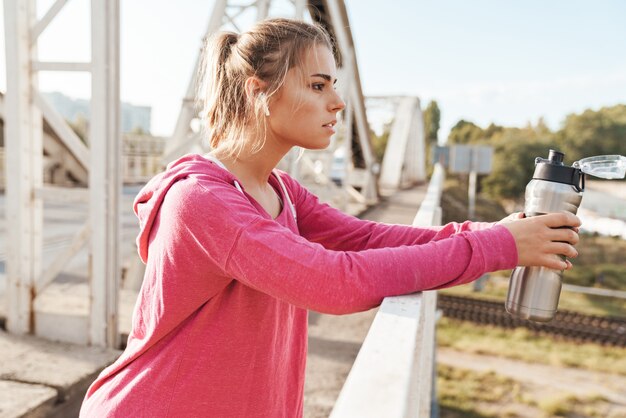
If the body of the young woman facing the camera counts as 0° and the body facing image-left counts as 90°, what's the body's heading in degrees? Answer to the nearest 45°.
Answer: approximately 270°

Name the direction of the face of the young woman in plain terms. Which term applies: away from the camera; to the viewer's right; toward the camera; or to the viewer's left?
to the viewer's right

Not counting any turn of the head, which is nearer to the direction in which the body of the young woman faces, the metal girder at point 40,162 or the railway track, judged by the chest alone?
the railway track

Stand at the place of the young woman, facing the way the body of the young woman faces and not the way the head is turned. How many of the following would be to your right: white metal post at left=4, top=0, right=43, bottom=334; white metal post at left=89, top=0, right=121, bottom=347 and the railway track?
0

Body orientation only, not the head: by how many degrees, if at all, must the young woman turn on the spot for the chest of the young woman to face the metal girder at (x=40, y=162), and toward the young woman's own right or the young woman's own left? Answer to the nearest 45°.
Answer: approximately 135° to the young woman's own left

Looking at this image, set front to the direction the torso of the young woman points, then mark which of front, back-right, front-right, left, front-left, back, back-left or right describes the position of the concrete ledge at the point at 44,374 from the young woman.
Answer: back-left

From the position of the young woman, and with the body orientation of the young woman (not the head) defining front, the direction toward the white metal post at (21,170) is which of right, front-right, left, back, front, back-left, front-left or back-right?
back-left
